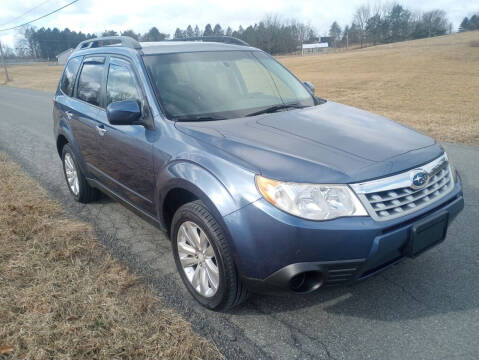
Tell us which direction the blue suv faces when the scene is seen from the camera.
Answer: facing the viewer and to the right of the viewer
